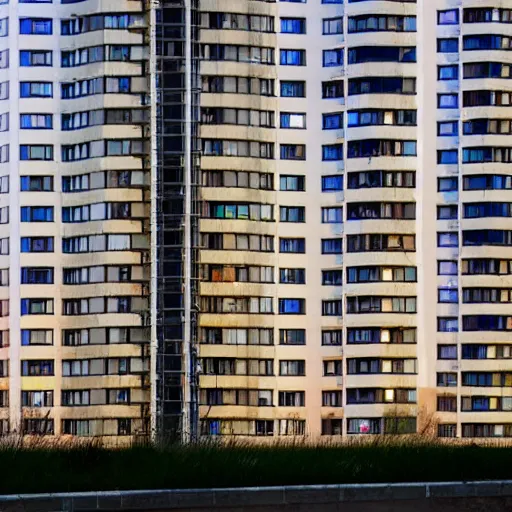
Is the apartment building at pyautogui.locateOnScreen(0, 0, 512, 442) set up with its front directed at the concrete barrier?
yes

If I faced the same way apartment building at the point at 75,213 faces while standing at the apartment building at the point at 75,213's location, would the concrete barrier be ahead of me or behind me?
ahead

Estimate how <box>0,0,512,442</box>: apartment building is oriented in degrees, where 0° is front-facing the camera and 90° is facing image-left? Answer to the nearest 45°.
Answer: approximately 0°
